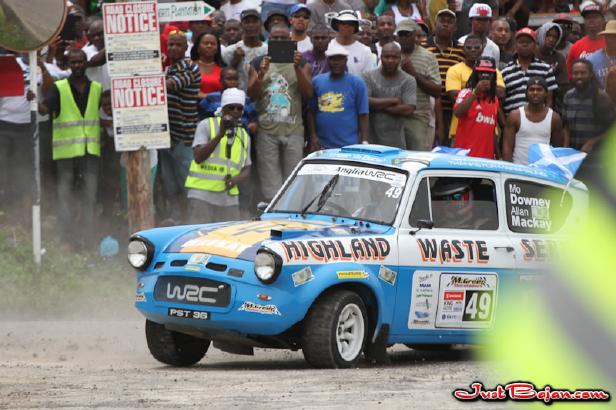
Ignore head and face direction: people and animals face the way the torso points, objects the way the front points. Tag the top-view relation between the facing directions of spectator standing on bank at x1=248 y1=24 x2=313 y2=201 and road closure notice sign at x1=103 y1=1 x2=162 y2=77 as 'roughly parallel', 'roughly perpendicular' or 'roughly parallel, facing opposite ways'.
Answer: roughly parallel

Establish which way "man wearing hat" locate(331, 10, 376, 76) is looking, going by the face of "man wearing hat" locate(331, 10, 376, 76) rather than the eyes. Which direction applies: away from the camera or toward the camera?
toward the camera

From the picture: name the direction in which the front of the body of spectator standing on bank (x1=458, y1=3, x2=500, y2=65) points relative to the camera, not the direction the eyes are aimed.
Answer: toward the camera

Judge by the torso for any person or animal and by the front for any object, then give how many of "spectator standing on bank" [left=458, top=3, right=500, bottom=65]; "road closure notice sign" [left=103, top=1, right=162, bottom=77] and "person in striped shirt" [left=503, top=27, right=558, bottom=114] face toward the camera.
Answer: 3

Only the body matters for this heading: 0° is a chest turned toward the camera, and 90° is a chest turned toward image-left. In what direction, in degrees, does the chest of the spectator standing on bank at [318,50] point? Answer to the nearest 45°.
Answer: approximately 0°

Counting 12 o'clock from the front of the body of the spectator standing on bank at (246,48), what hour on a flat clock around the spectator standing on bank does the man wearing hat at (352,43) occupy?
The man wearing hat is roughly at 9 o'clock from the spectator standing on bank.

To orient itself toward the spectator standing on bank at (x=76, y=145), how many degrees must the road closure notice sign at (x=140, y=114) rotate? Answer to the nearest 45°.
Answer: approximately 135° to its right

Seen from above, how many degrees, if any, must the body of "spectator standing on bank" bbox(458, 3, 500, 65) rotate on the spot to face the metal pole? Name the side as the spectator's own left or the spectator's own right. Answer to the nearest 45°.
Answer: approximately 45° to the spectator's own right

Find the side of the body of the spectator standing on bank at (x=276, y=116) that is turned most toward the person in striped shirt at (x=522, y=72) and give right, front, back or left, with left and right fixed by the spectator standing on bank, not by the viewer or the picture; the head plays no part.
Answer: left

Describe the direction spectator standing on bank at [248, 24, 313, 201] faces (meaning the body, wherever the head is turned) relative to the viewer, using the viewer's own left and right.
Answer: facing the viewer

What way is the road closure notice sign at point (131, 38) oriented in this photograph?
toward the camera

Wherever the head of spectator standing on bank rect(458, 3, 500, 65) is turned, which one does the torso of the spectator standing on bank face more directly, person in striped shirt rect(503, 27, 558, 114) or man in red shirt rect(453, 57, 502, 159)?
the man in red shirt

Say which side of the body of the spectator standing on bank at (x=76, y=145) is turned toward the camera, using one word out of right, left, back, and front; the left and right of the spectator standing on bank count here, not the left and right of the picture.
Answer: front

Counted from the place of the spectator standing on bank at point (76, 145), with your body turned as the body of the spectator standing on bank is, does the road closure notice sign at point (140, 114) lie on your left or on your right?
on your left
